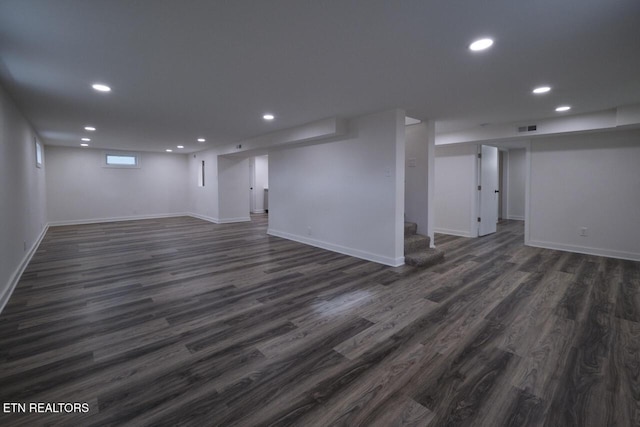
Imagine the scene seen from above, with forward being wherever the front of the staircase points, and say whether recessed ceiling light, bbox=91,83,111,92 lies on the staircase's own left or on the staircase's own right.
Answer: on the staircase's own right

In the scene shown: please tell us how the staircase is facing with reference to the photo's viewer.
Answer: facing the viewer and to the right of the viewer

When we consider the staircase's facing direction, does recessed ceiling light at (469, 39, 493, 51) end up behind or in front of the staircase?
in front

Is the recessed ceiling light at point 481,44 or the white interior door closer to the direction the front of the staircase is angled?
the recessed ceiling light

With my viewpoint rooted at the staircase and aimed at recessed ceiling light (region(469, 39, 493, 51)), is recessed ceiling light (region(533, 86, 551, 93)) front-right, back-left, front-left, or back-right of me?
front-left
